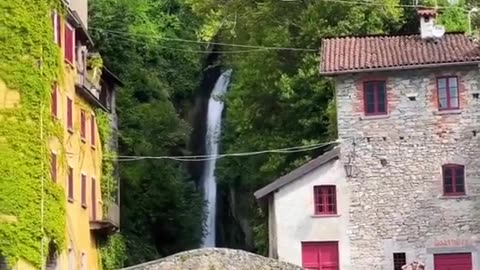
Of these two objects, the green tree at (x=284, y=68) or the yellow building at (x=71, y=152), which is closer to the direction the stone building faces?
the yellow building

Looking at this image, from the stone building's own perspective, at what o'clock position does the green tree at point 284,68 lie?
The green tree is roughly at 5 o'clock from the stone building.

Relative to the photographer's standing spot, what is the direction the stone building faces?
facing the viewer

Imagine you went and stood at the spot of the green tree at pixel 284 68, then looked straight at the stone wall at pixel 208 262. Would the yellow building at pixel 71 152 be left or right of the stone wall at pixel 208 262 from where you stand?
right

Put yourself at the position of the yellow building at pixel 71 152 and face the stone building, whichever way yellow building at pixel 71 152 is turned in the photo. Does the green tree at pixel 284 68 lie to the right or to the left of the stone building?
left

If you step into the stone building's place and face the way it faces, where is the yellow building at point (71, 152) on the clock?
The yellow building is roughly at 3 o'clock from the stone building.
